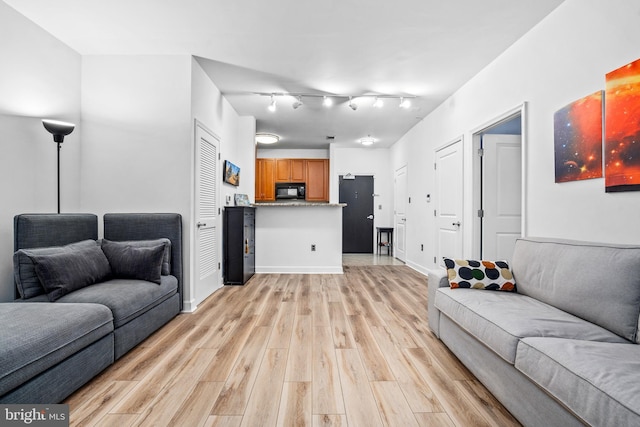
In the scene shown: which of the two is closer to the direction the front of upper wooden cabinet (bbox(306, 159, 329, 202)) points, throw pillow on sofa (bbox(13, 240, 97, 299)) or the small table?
the throw pillow on sofa

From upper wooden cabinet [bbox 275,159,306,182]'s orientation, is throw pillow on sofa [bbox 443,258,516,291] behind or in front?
in front

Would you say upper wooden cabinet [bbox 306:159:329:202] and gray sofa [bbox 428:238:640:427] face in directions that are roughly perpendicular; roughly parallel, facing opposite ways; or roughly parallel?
roughly perpendicular

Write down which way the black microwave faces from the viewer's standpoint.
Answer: facing the viewer

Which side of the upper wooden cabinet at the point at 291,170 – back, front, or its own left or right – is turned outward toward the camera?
front

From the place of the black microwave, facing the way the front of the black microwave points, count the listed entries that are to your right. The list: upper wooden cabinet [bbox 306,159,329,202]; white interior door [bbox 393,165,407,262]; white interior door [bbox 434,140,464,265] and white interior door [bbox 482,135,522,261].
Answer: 0

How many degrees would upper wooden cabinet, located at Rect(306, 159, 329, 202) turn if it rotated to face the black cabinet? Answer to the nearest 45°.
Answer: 0° — it already faces it

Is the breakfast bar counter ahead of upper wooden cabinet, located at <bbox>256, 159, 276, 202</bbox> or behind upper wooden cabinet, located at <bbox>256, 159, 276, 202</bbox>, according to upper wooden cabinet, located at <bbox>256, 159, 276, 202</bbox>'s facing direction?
ahead

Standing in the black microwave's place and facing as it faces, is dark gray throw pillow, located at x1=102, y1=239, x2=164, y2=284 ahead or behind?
ahead

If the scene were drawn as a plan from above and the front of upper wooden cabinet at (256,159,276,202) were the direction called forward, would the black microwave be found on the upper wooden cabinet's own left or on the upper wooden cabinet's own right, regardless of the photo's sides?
on the upper wooden cabinet's own left

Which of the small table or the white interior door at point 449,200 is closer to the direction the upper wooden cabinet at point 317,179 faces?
the white interior door

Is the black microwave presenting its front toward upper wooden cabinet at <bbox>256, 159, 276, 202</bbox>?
no

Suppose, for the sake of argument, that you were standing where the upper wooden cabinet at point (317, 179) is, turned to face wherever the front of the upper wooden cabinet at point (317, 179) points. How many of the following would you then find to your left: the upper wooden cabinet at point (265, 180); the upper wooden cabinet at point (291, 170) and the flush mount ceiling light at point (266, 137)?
0

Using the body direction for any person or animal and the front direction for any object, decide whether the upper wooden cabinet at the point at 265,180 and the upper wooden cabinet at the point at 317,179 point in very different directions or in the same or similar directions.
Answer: same or similar directions

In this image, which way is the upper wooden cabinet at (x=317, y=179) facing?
toward the camera
